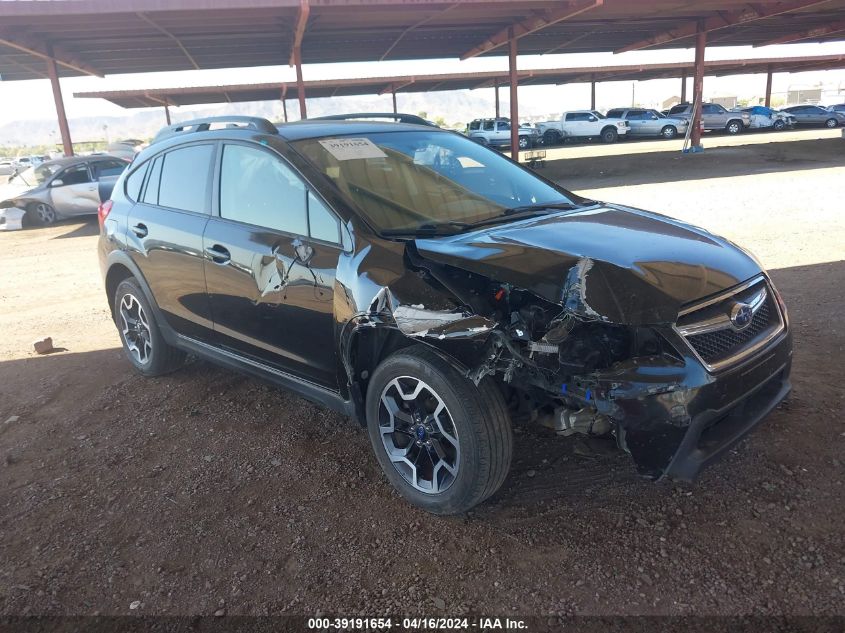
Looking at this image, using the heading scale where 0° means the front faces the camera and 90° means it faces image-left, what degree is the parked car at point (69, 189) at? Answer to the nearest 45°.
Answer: approximately 45°

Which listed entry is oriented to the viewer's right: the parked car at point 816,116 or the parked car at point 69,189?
the parked car at point 816,116

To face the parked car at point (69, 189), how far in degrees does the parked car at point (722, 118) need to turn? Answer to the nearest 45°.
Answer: approximately 135° to its right

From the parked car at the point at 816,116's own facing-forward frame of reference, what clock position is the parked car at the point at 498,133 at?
the parked car at the point at 498,133 is roughly at 5 o'clock from the parked car at the point at 816,116.

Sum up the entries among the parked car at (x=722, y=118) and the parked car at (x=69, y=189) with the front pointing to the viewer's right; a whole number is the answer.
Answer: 1

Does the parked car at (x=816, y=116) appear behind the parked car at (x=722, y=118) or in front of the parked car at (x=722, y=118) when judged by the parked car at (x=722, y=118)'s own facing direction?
in front

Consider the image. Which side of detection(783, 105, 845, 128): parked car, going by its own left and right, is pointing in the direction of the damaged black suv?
right

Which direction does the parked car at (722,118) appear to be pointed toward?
to the viewer's right

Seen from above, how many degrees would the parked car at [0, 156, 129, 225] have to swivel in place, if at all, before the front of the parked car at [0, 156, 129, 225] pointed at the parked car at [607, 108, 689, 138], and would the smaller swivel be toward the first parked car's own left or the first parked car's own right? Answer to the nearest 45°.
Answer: approximately 135° to the first parked car's own left
